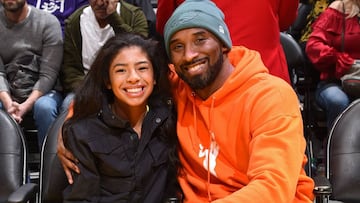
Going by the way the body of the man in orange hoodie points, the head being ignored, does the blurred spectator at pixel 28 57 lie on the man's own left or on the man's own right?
on the man's own right

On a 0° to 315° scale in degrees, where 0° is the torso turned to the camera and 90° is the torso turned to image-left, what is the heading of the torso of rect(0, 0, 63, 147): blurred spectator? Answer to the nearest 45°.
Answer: approximately 0°

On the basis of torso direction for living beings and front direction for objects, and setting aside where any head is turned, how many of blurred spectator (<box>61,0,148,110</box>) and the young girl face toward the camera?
2

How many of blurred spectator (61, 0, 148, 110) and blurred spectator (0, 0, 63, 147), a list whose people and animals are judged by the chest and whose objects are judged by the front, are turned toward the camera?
2

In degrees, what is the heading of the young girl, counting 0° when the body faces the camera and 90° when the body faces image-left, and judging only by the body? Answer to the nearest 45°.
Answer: approximately 0°

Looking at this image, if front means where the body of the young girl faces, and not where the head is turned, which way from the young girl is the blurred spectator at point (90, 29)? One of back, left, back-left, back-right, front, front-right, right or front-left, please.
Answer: back
